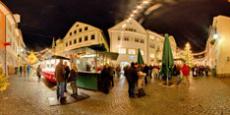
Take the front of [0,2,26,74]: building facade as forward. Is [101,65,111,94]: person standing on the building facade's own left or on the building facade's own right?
on the building facade's own right

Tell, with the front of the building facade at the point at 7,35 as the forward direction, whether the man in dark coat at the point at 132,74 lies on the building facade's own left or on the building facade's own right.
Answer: on the building facade's own right
